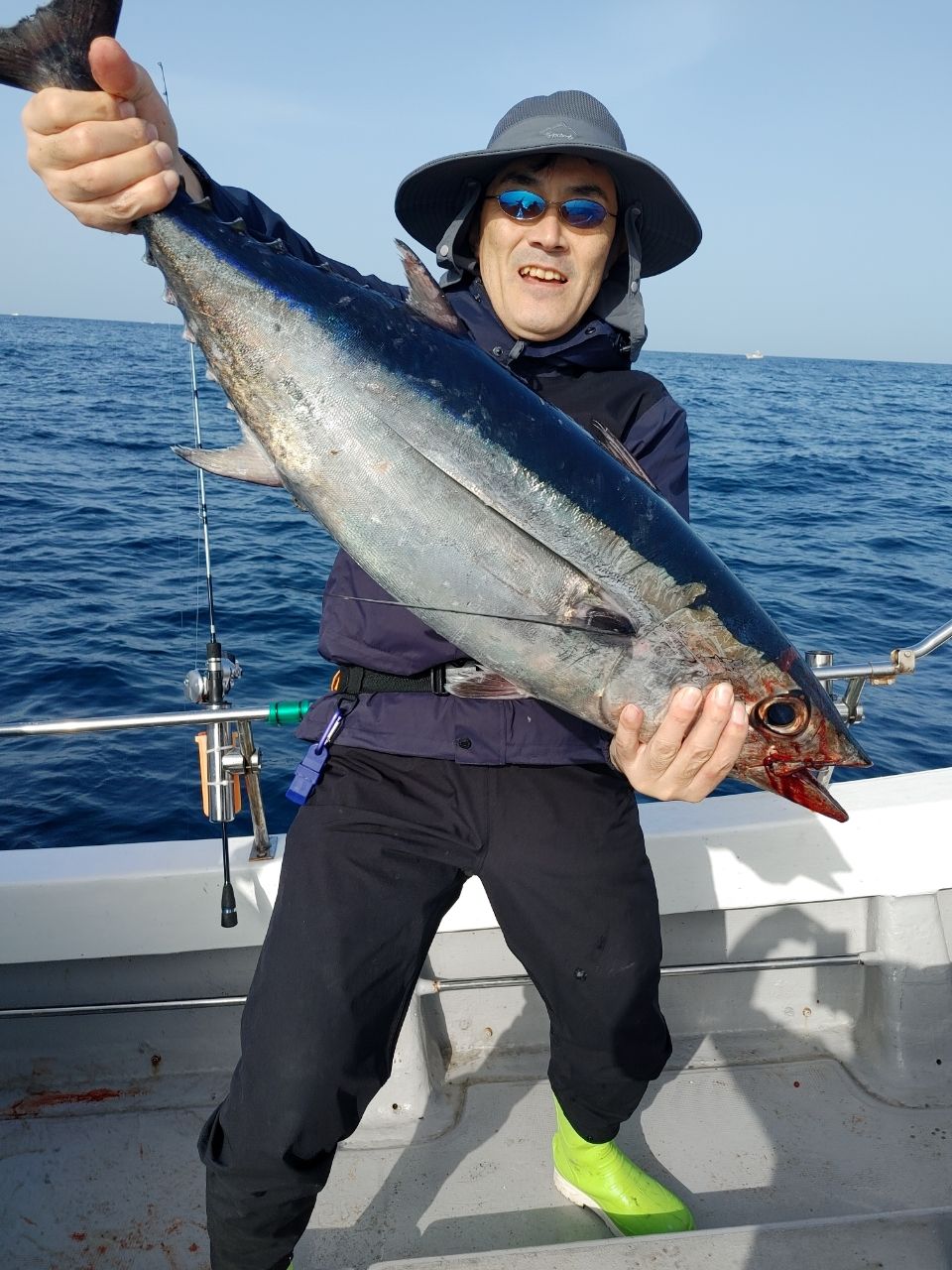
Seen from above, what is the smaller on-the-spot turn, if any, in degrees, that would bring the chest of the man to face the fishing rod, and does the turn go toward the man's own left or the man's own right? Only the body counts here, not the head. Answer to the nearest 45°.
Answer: approximately 135° to the man's own right

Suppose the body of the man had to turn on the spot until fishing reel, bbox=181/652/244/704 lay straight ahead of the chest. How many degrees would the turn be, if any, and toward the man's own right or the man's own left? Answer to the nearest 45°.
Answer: approximately 135° to the man's own right

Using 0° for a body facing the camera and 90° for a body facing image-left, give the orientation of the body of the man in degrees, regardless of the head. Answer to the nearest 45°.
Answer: approximately 0°
